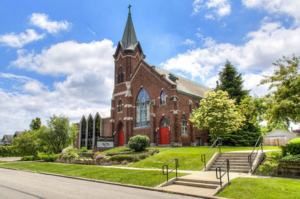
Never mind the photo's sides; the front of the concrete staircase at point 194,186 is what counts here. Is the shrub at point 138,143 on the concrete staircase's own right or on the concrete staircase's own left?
on the concrete staircase's own right

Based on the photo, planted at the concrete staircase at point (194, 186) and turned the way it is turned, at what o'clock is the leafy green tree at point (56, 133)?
The leafy green tree is roughly at 3 o'clock from the concrete staircase.

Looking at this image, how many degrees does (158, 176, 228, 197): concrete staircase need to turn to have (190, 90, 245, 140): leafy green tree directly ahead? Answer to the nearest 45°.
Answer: approximately 135° to its right

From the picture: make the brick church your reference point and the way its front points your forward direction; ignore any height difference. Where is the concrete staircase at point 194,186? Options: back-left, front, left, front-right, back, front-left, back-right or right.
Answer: front-left

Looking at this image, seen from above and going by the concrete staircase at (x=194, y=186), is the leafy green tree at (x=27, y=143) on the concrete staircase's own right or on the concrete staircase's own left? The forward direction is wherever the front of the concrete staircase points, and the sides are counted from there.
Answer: on the concrete staircase's own right

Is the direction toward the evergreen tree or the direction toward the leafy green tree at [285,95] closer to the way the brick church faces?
the leafy green tree

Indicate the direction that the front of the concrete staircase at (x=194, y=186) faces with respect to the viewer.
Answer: facing the viewer and to the left of the viewer

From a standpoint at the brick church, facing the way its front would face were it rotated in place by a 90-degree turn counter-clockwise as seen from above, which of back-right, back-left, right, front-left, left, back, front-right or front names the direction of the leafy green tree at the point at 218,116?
front

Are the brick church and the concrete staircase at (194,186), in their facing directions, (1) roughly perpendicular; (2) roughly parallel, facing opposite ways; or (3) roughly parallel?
roughly parallel

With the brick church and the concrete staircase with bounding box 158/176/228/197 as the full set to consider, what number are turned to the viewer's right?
0

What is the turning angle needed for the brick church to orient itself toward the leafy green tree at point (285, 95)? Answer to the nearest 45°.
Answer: approximately 45° to its left

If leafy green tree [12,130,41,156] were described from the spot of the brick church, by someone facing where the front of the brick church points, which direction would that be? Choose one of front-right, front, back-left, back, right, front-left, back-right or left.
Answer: front-right

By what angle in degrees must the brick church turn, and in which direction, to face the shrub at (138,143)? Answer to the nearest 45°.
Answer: approximately 45° to its left

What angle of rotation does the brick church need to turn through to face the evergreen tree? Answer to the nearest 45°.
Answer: approximately 135° to its left

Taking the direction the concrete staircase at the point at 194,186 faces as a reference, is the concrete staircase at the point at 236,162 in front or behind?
behind

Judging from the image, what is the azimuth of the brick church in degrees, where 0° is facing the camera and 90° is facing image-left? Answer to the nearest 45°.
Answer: approximately 45°
